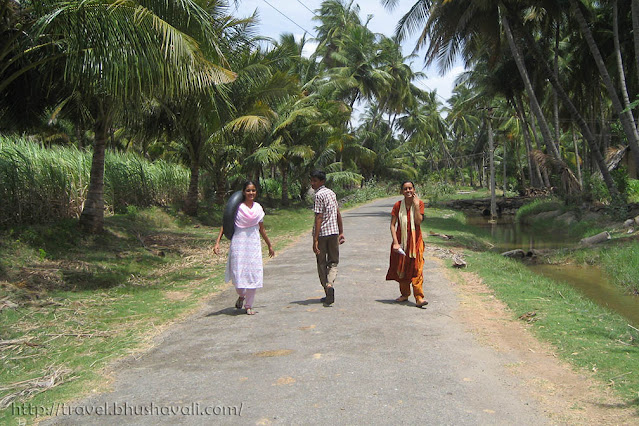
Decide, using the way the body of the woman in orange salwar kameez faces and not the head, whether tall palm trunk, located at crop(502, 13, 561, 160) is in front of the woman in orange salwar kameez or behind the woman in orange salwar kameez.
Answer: behind

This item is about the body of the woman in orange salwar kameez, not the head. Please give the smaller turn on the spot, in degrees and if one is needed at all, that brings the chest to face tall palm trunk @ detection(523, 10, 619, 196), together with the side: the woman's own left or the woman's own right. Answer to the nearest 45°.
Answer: approximately 135° to the woman's own left

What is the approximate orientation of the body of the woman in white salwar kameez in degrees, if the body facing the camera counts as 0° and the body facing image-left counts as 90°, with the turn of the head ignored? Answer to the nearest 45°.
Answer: approximately 0°

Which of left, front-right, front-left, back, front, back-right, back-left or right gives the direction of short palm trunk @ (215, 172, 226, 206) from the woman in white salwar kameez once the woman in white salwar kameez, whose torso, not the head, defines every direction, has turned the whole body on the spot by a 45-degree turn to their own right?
back-right
